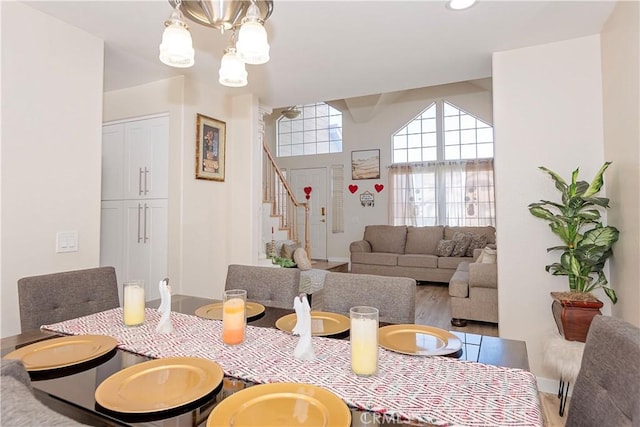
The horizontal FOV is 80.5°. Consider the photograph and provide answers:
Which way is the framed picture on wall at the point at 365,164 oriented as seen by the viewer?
toward the camera

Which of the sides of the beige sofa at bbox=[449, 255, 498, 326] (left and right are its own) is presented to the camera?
left

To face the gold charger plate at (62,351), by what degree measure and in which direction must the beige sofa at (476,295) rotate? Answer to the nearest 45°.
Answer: approximately 90° to its left

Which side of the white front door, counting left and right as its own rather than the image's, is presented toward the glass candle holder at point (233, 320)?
front

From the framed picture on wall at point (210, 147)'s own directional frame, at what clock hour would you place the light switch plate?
The light switch plate is roughly at 3 o'clock from the framed picture on wall.

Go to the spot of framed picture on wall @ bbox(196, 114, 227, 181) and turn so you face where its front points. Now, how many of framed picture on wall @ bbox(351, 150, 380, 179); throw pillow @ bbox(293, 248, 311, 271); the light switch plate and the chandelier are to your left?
2

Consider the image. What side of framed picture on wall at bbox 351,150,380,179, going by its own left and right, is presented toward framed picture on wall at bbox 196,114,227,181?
front

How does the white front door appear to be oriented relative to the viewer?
toward the camera

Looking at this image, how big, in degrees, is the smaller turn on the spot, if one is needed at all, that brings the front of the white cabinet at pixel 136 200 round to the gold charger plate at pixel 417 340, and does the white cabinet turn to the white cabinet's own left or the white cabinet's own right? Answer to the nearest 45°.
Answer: approximately 45° to the white cabinet's own left

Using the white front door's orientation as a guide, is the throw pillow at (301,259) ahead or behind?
ahead

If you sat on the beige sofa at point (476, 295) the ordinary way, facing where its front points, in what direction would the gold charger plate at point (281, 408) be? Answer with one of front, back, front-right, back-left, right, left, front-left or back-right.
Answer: left

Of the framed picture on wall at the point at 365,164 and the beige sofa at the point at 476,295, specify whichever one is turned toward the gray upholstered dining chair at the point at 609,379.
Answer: the framed picture on wall

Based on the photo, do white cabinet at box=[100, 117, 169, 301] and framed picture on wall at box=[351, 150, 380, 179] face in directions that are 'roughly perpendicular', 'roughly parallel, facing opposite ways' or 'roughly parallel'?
roughly parallel

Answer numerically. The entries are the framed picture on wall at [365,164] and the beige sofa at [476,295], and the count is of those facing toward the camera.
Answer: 1

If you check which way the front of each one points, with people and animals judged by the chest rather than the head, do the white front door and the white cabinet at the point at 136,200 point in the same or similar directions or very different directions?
same or similar directions

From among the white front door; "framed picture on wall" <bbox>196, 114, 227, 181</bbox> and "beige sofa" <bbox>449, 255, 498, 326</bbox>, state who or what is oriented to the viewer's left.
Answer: the beige sofa

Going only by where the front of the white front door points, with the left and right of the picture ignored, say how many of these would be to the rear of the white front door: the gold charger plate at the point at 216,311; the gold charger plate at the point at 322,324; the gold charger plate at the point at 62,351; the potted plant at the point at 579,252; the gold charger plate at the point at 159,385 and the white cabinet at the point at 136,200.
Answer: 0
